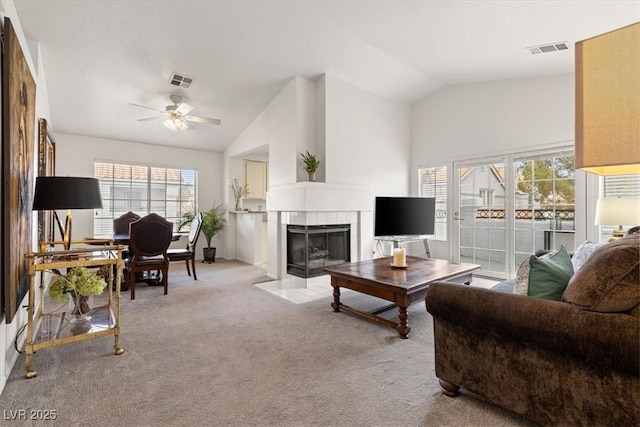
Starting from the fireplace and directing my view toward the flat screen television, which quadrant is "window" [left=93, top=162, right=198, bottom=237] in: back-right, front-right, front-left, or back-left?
back-left

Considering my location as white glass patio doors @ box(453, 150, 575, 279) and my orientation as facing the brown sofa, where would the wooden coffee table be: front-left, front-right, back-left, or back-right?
front-right

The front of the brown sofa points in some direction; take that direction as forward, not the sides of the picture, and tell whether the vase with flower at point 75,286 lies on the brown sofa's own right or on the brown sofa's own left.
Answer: on the brown sofa's own left

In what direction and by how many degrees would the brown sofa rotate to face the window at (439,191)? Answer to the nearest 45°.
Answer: approximately 45° to its right

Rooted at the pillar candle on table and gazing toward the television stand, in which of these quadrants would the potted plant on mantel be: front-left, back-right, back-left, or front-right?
front-left

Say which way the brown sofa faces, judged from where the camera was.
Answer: facing away from the viewer and to the left of the viewer

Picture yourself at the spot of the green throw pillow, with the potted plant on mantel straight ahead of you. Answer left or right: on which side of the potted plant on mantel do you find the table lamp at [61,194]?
left

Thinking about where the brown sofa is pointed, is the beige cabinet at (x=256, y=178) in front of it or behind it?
in front

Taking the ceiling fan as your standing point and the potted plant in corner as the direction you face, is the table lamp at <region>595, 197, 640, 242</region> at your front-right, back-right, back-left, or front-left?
back-right

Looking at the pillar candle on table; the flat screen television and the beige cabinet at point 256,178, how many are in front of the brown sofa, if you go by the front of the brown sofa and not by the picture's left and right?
3

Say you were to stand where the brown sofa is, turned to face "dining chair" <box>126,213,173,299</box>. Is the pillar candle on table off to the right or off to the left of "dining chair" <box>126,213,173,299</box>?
right

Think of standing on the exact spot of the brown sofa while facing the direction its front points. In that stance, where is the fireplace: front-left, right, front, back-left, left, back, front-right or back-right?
front

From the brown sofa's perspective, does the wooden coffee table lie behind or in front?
in front
